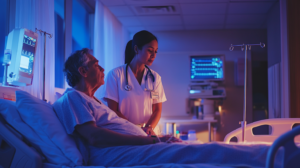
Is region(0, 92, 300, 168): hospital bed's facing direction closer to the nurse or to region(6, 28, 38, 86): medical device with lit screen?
the nurse

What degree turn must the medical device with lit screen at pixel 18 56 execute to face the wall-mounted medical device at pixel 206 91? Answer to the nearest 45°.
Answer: approximately 90° to its left

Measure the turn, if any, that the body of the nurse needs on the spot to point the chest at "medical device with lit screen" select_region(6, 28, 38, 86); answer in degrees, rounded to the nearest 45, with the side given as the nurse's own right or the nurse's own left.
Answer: approximately 135° to the nurse's own right

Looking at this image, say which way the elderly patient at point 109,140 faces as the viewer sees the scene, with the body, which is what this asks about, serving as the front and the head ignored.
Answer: to the viewer's right

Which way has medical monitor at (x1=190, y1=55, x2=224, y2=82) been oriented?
toward the camera

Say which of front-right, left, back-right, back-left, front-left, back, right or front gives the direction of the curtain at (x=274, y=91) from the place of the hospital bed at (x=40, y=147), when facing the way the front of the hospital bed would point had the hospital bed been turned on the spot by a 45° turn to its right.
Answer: left

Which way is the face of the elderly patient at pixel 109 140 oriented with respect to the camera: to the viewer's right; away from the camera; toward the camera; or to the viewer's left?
to the viewer's right

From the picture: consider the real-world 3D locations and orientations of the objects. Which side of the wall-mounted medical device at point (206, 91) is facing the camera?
front

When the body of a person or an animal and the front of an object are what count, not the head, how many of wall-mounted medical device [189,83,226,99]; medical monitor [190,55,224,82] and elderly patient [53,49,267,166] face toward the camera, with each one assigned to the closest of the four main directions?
2

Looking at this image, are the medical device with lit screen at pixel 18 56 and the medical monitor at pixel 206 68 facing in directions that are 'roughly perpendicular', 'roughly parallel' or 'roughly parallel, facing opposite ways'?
roughly perpendicular

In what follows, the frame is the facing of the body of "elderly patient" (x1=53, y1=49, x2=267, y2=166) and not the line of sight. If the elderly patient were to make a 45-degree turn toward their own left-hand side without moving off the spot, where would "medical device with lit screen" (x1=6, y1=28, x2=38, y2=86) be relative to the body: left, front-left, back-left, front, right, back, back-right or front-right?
left

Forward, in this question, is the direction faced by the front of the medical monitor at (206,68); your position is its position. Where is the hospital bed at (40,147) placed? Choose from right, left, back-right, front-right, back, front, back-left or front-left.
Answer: front

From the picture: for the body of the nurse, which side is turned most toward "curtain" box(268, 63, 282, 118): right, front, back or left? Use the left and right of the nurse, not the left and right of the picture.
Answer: left

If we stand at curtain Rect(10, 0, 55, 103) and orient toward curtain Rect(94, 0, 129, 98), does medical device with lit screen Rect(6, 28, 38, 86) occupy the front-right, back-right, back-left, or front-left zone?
back-right

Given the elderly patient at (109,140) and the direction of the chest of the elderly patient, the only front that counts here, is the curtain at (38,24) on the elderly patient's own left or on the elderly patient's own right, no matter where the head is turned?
on the elderly patient's own left

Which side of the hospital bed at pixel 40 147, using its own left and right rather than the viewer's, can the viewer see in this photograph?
right
